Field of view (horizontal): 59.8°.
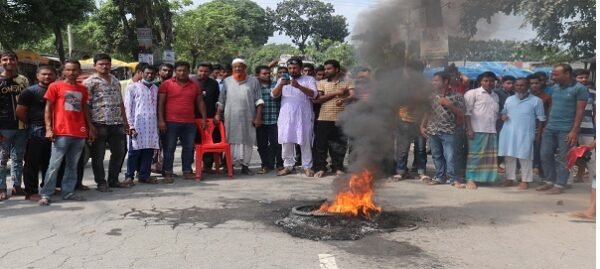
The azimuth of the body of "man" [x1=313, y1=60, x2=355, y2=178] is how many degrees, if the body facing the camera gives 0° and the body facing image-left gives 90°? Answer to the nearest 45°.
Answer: approximately 0°

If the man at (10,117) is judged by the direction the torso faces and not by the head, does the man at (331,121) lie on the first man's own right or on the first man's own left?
on the first man's own left

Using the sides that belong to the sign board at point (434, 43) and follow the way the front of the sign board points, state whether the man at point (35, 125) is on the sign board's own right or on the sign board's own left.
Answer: on the sign board's own right

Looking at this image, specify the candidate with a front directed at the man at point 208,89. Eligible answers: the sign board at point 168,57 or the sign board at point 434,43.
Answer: the sign board at point 168,57

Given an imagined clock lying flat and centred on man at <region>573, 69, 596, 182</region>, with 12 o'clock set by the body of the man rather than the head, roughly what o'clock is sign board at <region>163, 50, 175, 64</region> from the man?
The sign board is roughly at 2 o'clock from the man.

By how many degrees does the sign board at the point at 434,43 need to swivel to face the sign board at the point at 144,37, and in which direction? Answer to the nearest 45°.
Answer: approximately 135° to its right

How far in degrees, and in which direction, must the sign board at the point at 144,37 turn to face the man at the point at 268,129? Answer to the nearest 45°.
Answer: approximately 45° to its left

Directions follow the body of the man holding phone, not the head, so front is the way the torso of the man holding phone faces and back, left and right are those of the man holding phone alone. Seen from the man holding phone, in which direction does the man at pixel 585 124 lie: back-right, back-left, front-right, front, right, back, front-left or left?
left

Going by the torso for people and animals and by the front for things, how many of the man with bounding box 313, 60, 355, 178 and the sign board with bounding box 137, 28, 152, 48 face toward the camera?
2

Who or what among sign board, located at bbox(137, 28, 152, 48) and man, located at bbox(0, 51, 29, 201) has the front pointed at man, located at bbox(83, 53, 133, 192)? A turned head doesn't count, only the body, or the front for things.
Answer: the sign board
